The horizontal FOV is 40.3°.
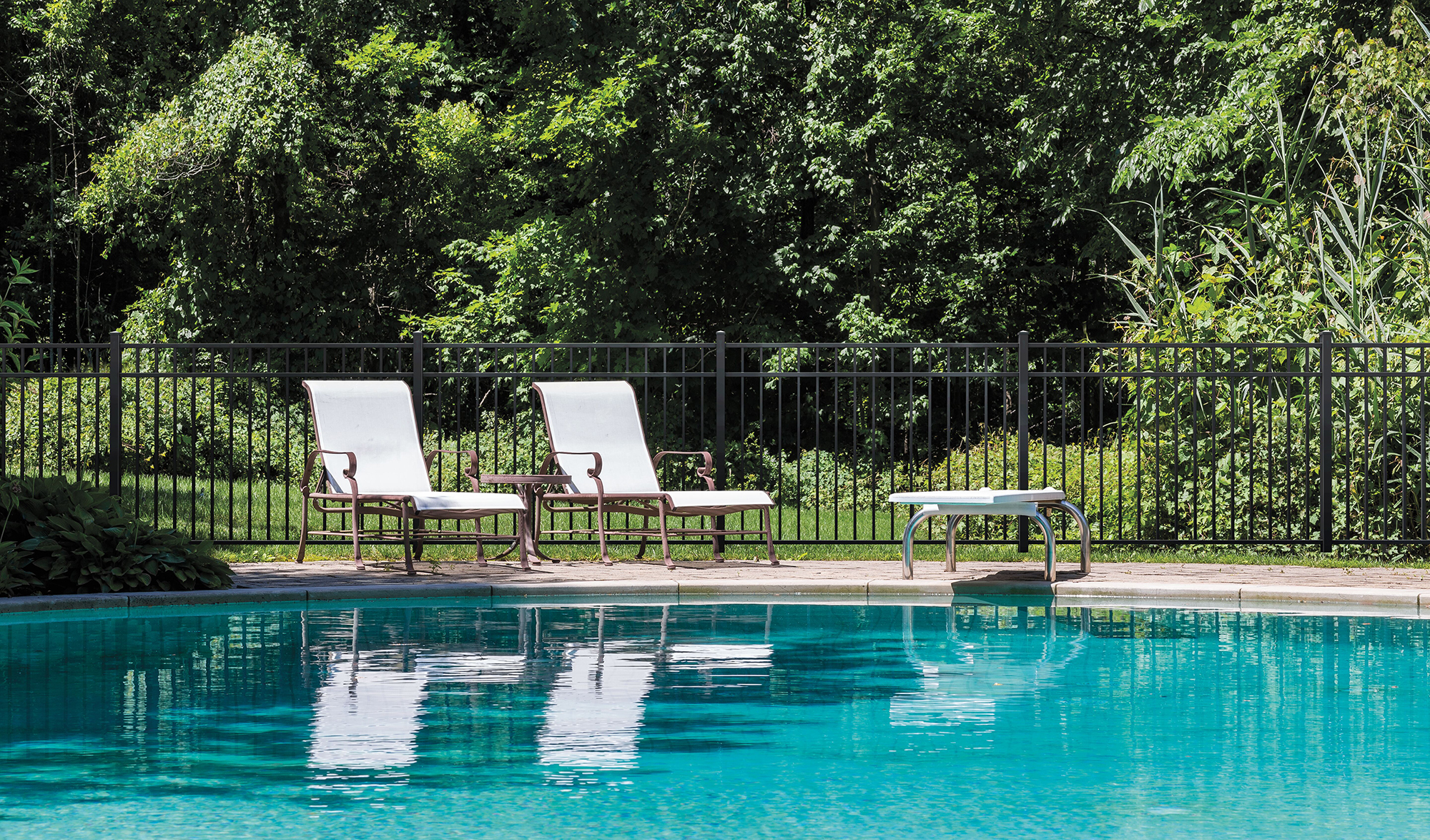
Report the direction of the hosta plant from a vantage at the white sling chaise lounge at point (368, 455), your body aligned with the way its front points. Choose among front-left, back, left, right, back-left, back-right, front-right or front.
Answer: right

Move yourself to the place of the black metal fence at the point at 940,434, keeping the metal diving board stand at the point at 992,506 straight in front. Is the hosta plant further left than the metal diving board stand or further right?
right

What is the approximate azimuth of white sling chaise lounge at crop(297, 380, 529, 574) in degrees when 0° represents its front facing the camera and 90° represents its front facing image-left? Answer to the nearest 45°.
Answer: approximately 315°

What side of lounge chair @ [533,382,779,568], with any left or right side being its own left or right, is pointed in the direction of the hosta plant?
right

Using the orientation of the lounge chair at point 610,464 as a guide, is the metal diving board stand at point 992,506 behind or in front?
in front

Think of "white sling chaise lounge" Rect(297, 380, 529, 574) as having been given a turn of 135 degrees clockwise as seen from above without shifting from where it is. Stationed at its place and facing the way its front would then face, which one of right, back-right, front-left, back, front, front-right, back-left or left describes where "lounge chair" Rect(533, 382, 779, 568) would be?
back

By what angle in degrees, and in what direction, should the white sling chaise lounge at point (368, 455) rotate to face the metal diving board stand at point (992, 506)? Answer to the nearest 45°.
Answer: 0° — it already faces it

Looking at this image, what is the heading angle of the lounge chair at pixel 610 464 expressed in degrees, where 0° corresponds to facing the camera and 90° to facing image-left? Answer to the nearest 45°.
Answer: approximately 315°

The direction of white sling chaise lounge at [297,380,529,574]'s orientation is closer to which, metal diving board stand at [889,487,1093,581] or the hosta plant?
the metal diving board stand

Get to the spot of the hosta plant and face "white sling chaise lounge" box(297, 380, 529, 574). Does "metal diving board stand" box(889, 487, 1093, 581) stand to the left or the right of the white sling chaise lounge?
right
